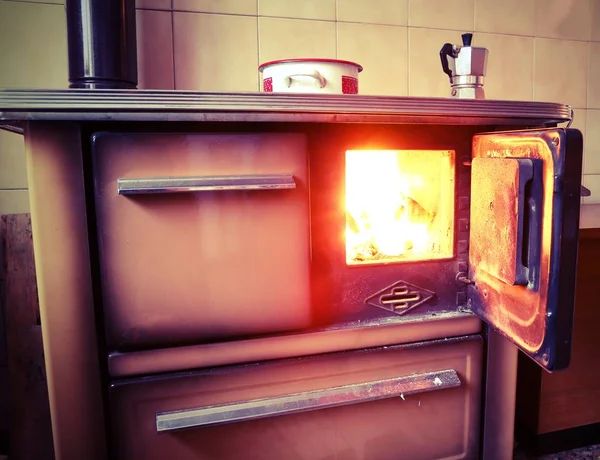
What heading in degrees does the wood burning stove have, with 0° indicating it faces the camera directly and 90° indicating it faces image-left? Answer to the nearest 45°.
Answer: approximately 0°

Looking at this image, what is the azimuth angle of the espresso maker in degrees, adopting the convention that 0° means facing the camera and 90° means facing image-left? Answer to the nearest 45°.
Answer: approximately 270°

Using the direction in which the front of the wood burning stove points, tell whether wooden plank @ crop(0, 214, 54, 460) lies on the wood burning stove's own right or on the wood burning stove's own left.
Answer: on the wood burning stove's own right
